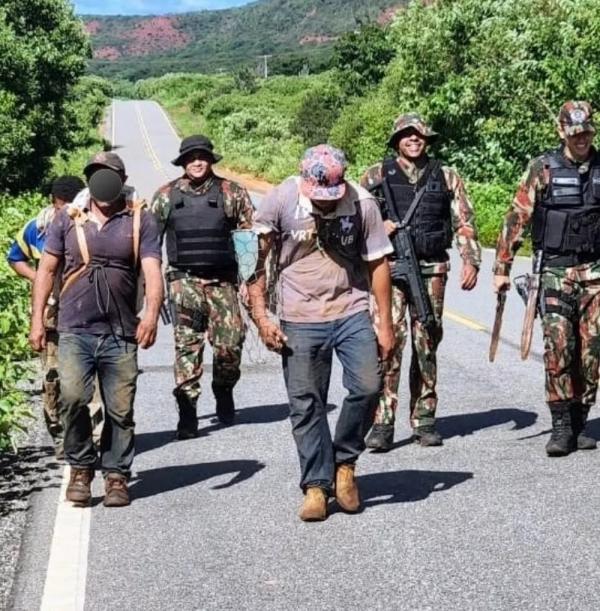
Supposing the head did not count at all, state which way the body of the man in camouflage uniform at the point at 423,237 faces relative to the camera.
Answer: toward the camera

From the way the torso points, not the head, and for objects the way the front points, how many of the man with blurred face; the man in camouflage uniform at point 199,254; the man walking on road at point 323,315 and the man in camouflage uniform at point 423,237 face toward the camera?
4

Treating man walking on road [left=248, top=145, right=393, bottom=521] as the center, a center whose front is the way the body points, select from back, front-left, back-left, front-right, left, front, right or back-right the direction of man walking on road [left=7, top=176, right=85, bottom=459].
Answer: back-right

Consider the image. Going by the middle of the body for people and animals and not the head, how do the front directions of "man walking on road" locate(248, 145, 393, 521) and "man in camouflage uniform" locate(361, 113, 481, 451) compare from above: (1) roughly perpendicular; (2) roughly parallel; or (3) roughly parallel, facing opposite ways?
roughly parallel

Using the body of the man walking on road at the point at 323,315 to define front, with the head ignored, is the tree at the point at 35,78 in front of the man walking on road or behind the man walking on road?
behind

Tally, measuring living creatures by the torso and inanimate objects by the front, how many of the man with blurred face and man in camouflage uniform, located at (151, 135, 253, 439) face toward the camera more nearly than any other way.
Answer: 2

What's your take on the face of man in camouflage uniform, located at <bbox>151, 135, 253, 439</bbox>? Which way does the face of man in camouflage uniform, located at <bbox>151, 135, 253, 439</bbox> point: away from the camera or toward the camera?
toward the camera

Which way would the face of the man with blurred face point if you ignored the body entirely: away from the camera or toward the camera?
toward the camera

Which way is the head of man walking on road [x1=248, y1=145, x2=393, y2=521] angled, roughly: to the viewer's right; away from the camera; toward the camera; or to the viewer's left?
toward the camera

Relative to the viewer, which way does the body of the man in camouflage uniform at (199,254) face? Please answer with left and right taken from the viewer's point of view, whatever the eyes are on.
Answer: facing the viewer

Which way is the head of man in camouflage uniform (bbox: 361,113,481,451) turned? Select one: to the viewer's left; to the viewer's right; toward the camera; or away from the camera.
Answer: toward the camera

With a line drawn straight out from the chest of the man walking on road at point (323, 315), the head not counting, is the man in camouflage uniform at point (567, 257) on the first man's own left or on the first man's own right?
on the first man's own left
